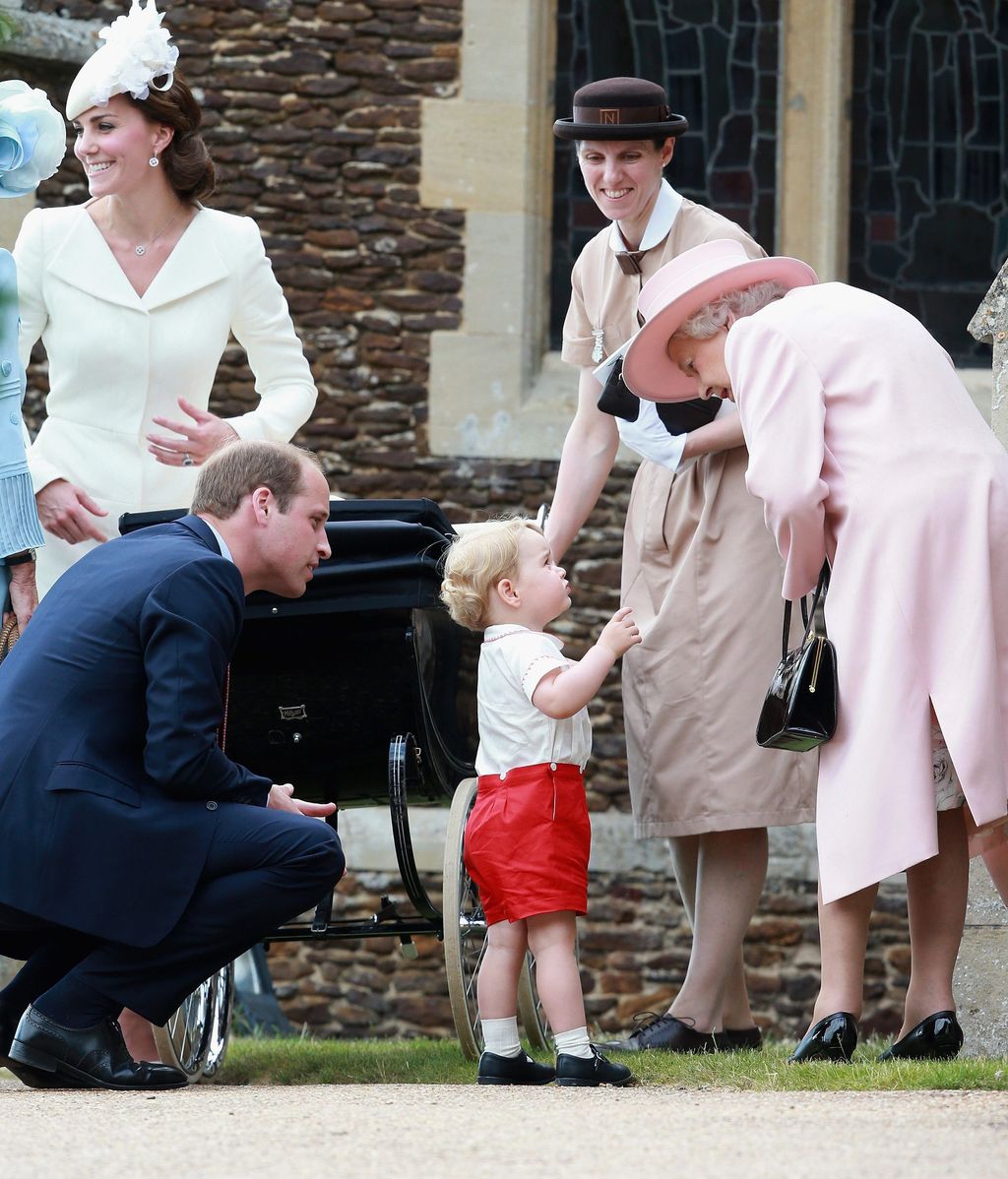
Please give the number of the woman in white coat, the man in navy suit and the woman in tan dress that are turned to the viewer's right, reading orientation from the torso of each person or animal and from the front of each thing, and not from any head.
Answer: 1

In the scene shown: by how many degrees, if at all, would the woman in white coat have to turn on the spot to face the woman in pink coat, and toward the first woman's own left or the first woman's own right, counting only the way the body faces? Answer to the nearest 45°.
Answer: approximately 45° to the first woman's own left

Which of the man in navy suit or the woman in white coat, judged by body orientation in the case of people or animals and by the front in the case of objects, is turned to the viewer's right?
the man in navy suit

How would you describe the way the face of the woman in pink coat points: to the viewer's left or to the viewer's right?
to the viewer's left

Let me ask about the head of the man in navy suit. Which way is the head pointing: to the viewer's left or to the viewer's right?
to the viewer's right

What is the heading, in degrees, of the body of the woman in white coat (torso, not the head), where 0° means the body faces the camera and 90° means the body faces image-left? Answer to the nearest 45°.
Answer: approximately 0°

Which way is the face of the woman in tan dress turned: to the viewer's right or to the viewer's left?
to the viewer's left

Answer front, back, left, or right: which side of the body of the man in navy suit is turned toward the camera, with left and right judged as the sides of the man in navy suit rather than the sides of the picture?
right

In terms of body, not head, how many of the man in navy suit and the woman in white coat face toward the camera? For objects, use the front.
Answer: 1

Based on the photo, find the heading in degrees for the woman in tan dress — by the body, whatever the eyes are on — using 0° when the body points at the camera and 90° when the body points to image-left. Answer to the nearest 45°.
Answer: approximately 45°

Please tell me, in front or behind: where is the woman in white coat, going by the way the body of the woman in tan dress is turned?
in front
